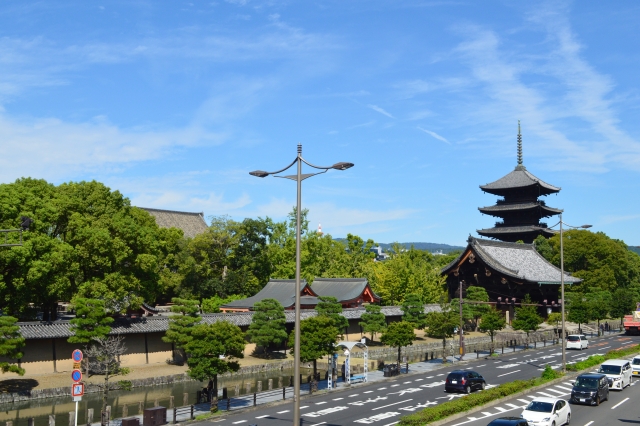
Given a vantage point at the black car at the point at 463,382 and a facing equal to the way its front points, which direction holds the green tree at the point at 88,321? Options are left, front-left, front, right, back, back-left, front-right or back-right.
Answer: back-left

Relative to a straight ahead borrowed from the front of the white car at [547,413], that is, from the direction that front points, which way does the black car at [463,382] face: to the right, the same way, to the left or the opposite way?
the opposite way

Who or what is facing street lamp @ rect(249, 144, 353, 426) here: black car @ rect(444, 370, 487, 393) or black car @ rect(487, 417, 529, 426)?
black car @ rect(487, 417, 529, 426)

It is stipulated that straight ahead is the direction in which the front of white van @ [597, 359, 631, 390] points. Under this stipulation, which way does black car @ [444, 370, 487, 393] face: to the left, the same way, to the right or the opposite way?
the opposite way

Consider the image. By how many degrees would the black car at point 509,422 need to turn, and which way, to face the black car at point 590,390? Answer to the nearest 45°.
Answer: approximately 135° to its right

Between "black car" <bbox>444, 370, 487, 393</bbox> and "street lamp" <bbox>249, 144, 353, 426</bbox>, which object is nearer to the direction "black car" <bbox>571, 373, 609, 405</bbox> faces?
the street lamp

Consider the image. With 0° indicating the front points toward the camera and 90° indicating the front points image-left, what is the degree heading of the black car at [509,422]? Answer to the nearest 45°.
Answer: approximately 45°

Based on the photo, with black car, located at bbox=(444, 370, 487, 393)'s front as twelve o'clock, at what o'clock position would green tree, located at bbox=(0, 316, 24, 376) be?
The green tree is roughly at 7 o'clock from the black car.

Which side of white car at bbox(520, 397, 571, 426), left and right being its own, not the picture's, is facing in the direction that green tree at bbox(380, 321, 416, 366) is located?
right

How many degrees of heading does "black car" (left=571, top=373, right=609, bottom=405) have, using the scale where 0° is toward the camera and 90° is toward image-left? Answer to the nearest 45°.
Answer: approximately 45°
